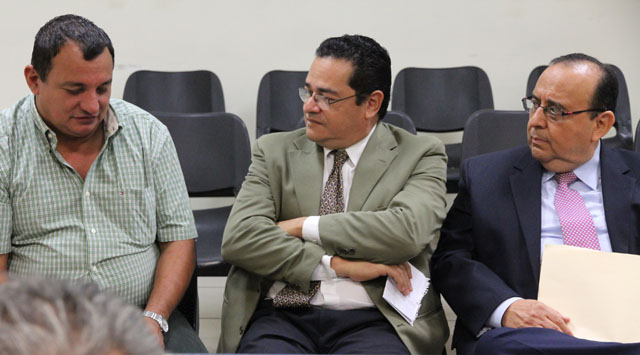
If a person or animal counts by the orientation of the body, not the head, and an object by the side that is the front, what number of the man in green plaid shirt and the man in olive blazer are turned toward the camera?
2

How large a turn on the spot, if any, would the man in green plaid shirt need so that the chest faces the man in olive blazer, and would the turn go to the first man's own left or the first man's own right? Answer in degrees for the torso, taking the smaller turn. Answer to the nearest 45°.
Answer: approximately 90° to the first man's own left

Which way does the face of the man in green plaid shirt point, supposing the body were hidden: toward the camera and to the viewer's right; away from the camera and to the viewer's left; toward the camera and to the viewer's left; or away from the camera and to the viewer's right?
toward the camera and to the viewer's right

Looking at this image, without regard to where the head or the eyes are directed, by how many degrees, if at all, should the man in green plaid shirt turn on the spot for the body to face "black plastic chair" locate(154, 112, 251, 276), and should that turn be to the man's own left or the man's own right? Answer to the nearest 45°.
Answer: approximately 135° to the man's own left

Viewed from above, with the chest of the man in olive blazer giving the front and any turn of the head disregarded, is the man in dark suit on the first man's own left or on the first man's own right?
on the first man's own left

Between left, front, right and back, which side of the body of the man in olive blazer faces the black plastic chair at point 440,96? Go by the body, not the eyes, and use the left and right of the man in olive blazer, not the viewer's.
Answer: back

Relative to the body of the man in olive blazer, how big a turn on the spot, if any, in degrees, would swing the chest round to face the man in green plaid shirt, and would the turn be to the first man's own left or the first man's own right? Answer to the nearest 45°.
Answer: approximately 90° to the first man's own right

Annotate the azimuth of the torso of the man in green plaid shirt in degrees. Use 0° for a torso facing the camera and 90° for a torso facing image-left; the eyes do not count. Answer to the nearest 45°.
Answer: approximately 0°

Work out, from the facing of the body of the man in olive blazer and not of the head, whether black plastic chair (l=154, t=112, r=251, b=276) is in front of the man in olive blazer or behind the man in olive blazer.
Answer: behind
